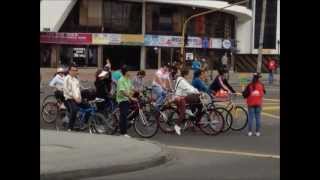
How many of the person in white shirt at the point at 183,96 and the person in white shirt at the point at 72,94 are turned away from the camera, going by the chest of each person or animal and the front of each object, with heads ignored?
0

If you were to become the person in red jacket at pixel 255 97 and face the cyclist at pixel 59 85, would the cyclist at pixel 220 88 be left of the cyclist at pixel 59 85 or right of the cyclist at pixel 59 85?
right

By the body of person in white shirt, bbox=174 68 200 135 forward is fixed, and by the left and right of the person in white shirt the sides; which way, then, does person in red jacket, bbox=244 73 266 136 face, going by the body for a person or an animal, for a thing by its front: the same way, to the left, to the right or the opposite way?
to the left
